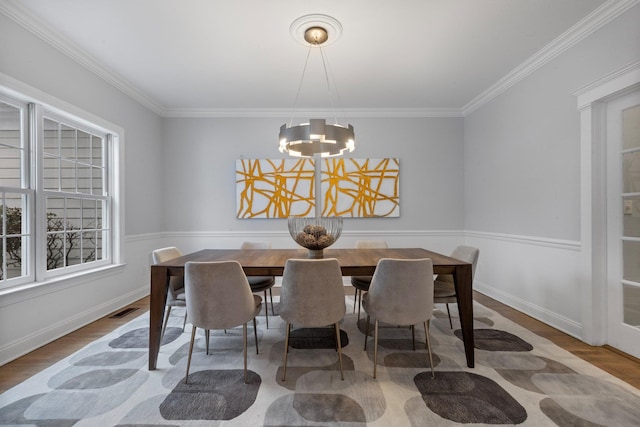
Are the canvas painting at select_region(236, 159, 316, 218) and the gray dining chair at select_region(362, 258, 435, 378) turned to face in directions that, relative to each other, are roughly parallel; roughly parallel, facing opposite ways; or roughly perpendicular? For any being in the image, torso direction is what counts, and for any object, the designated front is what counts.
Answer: roughly parallel, facing opposite ways

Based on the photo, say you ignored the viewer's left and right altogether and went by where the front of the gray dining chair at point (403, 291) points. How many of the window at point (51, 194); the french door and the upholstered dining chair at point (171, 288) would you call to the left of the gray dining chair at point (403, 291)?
2

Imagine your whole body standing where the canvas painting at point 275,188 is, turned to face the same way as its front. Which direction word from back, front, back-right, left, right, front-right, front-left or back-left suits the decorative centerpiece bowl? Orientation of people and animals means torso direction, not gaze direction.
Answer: front

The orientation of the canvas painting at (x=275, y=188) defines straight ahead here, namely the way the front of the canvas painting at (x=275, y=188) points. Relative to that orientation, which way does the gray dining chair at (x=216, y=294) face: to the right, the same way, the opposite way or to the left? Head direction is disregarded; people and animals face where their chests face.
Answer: the opposite way

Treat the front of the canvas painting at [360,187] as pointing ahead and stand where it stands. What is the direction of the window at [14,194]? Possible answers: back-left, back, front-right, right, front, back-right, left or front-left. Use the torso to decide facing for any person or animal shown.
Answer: front-right

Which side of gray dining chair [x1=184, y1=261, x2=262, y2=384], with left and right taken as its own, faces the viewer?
back

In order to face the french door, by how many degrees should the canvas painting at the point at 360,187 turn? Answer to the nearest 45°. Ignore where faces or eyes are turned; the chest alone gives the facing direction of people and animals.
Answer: approximately 45° to its left

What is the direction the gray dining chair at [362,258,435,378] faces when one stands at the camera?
facing away from the viewer

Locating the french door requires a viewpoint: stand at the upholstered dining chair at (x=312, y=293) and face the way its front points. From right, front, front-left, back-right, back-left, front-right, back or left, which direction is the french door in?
right

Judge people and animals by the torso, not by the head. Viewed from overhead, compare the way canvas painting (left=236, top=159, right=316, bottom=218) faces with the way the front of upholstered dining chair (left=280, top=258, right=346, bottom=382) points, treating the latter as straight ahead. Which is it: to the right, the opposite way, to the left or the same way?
the opposite way

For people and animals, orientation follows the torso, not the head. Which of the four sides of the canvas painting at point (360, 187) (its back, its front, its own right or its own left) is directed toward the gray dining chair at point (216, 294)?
front

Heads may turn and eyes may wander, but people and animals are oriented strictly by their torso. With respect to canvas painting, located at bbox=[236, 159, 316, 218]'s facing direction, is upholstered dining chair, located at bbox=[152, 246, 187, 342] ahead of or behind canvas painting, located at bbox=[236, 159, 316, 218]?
ahead

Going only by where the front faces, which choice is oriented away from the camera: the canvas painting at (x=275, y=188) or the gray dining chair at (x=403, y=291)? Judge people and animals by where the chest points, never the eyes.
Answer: the gray dining chair

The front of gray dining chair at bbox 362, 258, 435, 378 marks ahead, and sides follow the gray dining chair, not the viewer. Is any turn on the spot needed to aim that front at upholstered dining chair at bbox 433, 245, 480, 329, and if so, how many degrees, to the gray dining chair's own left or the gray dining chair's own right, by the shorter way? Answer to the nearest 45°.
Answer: approximately 45° to the gray dining chair's own right

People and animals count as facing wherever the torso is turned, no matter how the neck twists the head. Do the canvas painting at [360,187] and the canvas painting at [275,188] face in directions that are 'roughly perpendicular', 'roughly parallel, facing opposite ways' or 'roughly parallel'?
roughly parallel

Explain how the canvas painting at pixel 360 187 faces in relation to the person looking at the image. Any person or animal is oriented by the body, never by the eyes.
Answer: facing the viewer

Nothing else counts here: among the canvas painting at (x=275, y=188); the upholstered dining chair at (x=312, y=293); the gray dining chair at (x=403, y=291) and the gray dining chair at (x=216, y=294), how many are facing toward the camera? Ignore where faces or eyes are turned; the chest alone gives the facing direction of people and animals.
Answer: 1

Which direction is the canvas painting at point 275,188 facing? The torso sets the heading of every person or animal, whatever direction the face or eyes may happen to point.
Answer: toward the camera
